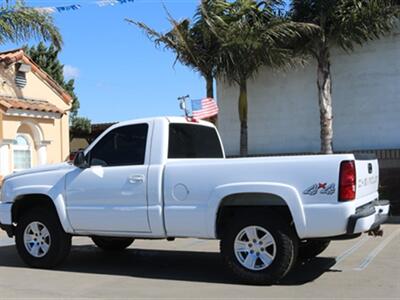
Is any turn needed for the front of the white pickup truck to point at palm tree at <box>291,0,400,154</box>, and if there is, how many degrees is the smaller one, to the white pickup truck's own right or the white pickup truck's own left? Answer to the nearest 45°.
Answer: approximately 90° to the white pickup truck's own right

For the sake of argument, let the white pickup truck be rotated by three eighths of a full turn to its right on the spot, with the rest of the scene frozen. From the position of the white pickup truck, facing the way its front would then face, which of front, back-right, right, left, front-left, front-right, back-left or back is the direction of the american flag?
left

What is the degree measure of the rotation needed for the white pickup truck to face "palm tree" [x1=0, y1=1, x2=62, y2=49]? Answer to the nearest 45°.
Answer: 0° — it already faces it

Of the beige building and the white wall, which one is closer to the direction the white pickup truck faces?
the beige building

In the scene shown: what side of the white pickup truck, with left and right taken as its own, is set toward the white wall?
right

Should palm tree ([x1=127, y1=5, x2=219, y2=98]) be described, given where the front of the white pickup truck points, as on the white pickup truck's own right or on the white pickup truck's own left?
on the white pickup truck's own right

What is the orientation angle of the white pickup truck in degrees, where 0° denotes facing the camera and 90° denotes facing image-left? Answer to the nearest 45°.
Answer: approximately 135°

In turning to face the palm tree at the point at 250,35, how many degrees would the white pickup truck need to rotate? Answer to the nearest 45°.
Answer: approximately 45° to its right
